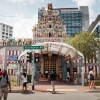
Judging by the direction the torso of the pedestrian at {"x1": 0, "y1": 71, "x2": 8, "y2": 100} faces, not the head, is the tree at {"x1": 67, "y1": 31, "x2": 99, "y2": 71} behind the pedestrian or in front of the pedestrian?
in front

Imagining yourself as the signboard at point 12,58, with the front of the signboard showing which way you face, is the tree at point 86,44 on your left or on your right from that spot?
on your left

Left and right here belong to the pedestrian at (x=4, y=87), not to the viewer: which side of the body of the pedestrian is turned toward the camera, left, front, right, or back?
back

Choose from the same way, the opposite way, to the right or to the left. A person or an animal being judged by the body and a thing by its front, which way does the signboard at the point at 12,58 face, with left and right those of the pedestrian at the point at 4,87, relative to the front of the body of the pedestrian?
the opposite way

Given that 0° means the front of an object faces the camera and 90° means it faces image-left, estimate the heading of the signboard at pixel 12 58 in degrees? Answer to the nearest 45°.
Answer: approximately 0°

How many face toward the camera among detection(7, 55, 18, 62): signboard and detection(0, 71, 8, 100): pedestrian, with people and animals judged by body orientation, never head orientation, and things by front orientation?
1

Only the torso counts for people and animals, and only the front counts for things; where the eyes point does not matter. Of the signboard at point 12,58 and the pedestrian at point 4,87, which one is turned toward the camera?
the signboard

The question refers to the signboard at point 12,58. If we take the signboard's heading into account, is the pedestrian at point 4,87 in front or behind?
in front

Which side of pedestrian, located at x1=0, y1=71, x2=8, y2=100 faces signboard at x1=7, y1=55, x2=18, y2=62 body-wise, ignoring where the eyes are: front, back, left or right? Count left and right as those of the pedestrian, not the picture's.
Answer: front
